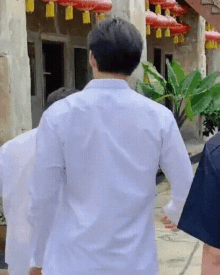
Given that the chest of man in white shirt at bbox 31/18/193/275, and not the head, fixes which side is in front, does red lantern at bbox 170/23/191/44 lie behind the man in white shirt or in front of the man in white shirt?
in front

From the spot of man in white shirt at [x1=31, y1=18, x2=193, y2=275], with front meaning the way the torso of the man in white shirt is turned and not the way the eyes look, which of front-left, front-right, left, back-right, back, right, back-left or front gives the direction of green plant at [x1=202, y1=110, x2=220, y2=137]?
front

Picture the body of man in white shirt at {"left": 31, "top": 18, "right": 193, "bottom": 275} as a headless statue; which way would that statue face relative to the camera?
away from the camera

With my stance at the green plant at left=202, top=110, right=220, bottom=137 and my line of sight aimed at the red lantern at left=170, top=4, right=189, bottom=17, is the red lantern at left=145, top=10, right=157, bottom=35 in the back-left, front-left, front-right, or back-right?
front-left

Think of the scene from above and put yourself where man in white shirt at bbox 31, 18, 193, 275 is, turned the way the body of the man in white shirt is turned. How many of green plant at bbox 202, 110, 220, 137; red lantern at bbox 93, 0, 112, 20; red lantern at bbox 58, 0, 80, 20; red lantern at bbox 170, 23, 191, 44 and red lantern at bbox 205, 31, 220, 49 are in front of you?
5

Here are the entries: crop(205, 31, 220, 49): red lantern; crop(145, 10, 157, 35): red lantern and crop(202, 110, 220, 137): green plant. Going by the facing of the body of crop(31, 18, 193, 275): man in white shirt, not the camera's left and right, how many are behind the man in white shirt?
0

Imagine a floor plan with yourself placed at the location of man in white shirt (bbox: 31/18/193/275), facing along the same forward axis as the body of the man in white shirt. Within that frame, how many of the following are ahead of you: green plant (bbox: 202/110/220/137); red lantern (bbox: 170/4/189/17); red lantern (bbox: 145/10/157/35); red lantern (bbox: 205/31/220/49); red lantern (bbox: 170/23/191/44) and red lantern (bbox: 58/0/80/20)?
6

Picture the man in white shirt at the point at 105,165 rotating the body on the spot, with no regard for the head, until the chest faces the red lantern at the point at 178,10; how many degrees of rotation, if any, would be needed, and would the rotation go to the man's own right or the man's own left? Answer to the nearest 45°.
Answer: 0° — they already face it

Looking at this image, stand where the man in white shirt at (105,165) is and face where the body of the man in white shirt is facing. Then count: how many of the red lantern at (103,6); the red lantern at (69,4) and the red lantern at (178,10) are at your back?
0

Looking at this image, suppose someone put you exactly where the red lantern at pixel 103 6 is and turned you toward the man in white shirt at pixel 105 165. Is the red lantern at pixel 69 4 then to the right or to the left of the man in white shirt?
right

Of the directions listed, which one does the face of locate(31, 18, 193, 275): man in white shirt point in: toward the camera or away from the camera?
away from the camera

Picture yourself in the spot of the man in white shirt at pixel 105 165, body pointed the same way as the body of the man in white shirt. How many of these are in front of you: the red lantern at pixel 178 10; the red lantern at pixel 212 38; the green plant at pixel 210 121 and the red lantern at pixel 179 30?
4

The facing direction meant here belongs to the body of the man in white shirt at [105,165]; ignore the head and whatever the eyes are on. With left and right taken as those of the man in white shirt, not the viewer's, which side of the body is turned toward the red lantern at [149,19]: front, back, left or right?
front

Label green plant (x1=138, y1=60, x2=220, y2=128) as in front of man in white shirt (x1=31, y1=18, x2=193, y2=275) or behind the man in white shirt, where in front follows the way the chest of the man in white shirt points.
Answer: in front

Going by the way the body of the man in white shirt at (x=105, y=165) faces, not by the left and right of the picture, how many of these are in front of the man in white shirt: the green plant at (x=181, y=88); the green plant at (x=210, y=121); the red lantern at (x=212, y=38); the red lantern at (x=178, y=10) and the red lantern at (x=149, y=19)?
5
